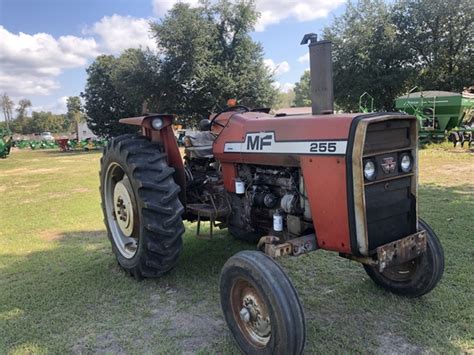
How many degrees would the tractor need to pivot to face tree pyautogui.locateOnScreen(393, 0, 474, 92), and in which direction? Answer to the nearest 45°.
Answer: approximately 90° to its left

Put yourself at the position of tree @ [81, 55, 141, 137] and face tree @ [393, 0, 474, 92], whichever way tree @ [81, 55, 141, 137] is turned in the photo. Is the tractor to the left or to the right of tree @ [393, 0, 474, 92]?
right

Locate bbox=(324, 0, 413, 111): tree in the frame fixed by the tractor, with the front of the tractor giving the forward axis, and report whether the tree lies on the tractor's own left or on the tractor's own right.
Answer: on the tractor's own left

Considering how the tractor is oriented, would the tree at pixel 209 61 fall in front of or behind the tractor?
behind

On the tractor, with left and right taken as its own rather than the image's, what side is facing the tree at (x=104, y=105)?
back

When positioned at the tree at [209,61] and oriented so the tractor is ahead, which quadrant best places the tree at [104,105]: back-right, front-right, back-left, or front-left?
back-right

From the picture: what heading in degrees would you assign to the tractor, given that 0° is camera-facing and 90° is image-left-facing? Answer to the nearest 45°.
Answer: approximately 315°

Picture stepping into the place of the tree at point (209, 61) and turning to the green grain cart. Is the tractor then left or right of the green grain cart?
right

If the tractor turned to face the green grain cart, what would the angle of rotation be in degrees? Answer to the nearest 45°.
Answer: approximately 90° to its left

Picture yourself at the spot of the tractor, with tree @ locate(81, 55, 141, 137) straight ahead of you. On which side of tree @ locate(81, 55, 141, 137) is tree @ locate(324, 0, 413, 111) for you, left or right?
right

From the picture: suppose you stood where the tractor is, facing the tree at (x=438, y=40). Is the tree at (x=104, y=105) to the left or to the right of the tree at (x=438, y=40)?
left
